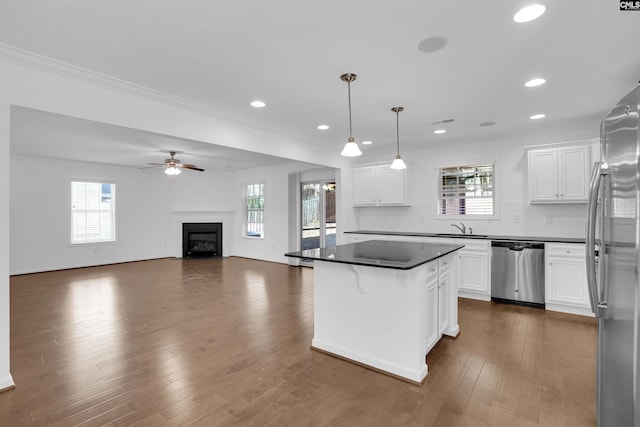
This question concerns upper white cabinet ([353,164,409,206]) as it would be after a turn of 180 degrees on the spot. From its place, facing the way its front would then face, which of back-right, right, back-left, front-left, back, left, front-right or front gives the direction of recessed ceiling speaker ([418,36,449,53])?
back

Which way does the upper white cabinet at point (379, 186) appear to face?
toward the camera

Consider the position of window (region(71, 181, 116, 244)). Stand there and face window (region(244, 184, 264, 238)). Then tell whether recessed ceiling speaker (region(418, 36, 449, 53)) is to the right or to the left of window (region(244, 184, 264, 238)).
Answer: right

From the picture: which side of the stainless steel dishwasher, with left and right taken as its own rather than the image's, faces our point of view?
front

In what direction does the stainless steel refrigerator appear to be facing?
to the viewer's left

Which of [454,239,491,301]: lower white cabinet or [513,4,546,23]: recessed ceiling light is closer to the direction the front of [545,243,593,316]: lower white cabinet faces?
the recessed ceiling light

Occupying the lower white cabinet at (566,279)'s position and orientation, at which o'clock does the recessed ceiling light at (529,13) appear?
The recessed ceiling light is roughly at 12 o'clock from the lower white cabinet.

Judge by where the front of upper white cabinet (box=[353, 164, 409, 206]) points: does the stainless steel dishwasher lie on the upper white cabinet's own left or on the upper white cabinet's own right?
on the upper white cabinet's own left

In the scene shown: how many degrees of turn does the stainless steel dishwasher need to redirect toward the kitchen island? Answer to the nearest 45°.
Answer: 0° — it already faces it

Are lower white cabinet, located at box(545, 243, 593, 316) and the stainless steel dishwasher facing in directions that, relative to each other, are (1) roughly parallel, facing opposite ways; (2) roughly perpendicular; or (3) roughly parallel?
roughly parallel

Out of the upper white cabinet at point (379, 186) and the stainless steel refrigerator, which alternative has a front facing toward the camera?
the upper white cabinet

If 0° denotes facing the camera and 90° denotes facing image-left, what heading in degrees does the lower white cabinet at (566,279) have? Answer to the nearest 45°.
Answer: approximately 0°
